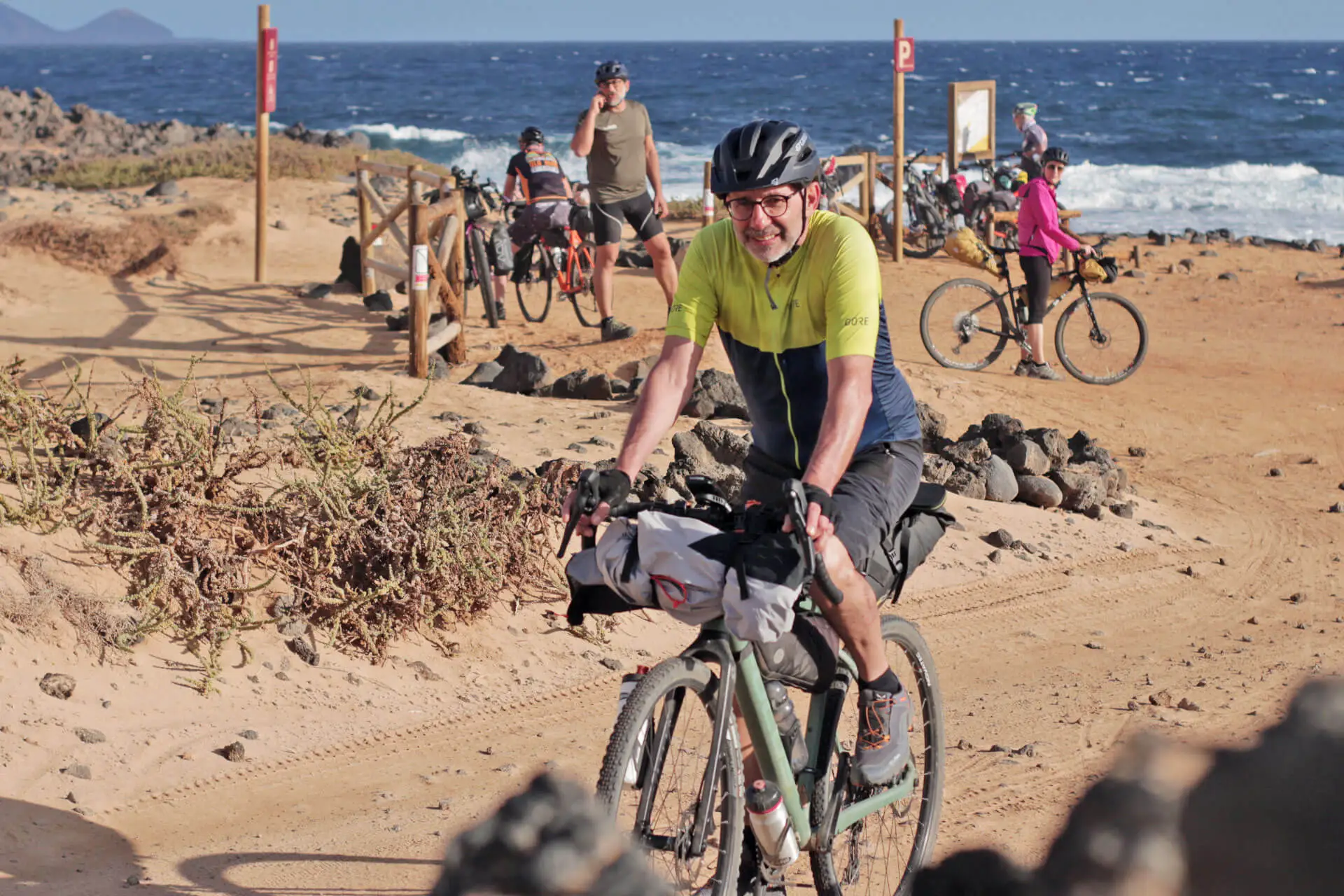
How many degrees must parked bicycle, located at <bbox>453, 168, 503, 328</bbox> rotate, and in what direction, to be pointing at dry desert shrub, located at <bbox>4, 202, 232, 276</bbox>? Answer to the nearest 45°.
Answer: approximately 135° to its right

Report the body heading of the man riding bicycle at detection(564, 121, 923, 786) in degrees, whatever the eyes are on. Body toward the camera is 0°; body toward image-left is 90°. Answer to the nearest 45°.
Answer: approximately 45°

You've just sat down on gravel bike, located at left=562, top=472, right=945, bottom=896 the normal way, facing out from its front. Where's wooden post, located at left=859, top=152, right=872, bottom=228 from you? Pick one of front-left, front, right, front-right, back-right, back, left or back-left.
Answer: back-right

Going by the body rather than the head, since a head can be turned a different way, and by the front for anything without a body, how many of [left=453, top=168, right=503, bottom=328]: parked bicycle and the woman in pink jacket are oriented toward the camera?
1

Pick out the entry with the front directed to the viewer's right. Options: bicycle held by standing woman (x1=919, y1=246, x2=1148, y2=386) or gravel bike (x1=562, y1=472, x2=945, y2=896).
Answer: the bicycle held by standing woman

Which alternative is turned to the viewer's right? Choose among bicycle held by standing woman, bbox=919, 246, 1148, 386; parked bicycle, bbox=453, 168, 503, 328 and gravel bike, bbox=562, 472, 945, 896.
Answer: bicycle held by standing woman, bbox=919, 246, 1148, 386

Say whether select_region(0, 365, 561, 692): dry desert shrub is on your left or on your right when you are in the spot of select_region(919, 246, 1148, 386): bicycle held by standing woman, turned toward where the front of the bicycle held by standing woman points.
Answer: on your right
